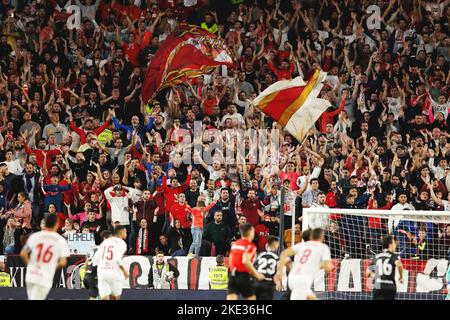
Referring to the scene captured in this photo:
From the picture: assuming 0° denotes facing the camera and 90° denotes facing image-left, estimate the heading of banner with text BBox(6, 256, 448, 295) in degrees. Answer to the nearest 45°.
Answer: approximately 0°

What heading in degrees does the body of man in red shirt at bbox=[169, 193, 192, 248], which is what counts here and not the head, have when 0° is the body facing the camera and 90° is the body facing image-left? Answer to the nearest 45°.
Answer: approximately 0°

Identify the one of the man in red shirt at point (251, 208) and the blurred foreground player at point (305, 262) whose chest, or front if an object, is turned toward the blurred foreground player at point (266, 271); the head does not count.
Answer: the man in red shirt

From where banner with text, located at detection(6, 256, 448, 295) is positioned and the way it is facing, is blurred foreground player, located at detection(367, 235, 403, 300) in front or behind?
in front

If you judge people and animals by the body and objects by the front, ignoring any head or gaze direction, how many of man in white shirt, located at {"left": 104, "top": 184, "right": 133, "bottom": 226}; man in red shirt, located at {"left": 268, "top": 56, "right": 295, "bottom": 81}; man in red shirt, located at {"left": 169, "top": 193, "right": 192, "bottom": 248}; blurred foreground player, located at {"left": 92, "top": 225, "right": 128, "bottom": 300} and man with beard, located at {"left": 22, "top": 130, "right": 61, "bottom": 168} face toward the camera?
4

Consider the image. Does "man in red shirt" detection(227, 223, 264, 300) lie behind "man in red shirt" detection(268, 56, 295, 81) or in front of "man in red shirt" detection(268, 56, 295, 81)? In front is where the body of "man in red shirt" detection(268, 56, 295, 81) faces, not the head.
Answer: in front

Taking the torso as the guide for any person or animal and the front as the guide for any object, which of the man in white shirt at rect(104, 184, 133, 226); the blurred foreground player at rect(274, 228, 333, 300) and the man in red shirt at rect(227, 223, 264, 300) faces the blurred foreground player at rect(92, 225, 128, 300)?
the man in white shirt

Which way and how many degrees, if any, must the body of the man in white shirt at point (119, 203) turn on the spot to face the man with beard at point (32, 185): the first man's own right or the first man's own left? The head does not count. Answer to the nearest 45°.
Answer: approximately 90° to the first man's own right

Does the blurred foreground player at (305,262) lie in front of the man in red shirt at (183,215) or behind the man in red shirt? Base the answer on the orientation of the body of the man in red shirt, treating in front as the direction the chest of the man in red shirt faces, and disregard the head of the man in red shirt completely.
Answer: in front
